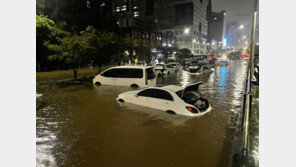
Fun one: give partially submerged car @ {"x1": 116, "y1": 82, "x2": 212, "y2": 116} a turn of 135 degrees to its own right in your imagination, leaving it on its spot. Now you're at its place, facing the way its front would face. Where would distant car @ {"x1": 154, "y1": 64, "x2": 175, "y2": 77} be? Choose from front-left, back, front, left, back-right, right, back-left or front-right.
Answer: left

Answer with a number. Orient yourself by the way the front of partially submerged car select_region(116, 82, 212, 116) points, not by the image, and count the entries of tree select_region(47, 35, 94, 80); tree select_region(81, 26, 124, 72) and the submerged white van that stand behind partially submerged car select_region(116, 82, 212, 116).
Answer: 0

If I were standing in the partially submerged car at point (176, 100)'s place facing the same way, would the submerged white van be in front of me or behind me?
in front

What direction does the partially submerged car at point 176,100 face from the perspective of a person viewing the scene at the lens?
facing away from the viewer and to the left of the viewer

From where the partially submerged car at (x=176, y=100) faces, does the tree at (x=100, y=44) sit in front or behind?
in front

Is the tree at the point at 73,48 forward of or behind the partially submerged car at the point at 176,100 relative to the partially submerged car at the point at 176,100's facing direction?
forward
